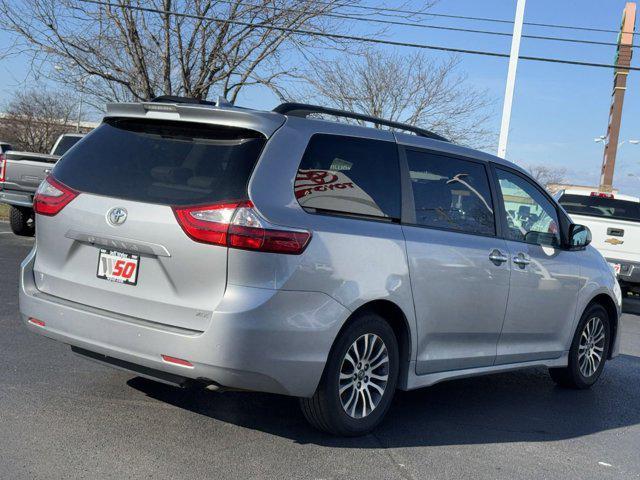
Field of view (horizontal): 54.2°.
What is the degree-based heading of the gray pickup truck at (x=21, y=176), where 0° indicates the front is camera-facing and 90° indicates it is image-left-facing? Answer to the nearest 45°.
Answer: approximately 225°

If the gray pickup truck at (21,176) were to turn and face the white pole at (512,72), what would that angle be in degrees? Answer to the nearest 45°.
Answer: approximately 45° to its right

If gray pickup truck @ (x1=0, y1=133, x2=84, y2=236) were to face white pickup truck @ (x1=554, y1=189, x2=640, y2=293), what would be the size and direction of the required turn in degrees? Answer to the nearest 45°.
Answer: approximately 90° to its right

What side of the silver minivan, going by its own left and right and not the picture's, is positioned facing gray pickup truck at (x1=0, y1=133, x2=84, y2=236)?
left

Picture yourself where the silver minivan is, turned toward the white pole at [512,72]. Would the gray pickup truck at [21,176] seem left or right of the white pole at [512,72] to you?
left

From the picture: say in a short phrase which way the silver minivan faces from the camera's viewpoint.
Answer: facing away from the viewer and to the right of the viewer

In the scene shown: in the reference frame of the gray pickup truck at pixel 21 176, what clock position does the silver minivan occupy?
The silver minivan is roughly at 4 o'clock from the gray pickup truck.

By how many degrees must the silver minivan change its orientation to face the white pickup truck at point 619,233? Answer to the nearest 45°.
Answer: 0° — it already faces it

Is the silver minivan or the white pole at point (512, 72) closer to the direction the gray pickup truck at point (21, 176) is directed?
the white pole
